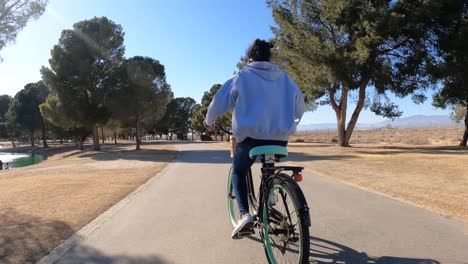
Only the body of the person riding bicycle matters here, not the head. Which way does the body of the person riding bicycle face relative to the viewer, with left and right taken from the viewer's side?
facing away from the viewer and to the left of the viewer

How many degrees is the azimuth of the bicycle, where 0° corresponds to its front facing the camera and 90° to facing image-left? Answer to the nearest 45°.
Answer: approximately 135°

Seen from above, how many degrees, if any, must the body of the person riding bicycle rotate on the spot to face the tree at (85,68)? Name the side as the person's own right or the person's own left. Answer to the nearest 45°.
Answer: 0° — they already face it
